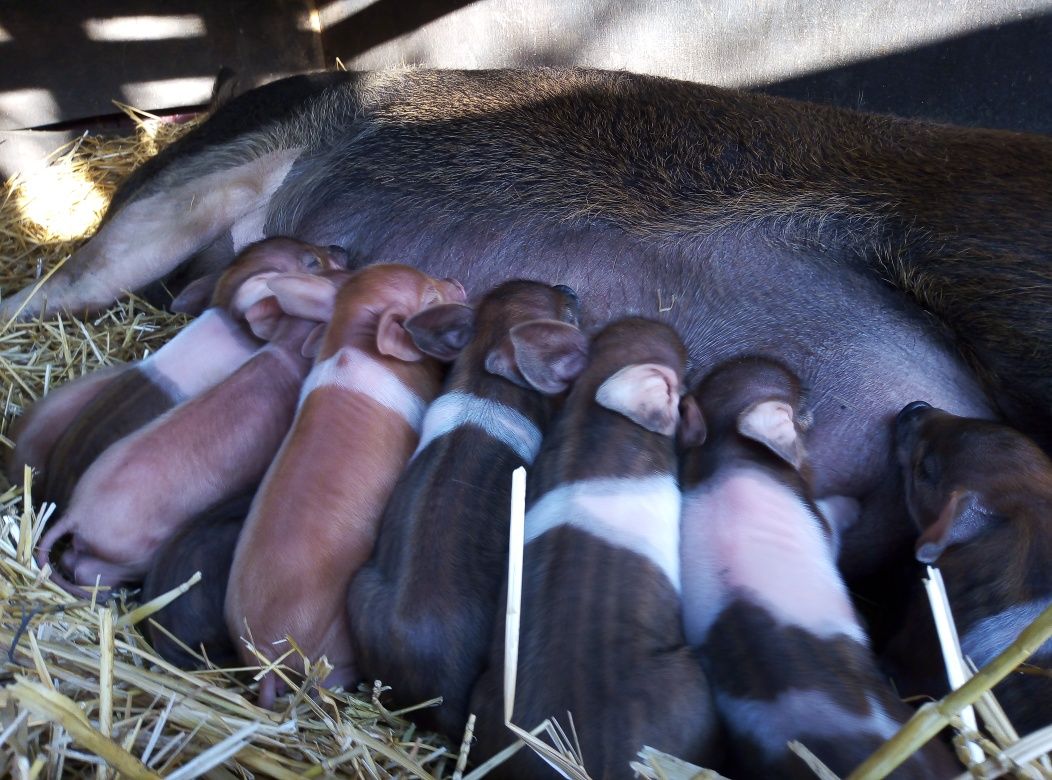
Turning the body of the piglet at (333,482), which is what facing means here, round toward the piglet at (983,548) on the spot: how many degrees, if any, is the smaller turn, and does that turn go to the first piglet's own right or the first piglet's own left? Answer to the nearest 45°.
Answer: approximately 90° to the first piglet's own right

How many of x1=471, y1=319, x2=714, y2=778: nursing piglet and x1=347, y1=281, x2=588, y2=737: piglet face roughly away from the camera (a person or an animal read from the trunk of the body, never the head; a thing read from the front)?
2

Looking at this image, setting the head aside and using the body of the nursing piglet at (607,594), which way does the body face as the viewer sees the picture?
away from the camera

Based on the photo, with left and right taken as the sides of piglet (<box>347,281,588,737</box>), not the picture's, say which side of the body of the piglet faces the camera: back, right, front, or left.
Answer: back

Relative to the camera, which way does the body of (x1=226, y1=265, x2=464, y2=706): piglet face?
away from the camera

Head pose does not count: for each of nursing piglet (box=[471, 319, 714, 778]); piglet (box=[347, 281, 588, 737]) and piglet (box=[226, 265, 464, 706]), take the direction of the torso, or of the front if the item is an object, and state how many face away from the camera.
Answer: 3

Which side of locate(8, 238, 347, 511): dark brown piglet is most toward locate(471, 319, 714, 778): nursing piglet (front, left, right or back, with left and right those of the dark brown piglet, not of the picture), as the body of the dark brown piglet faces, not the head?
right

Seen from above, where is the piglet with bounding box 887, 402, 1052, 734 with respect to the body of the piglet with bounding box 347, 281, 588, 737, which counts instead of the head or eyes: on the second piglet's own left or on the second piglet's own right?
on the second piglet's own right

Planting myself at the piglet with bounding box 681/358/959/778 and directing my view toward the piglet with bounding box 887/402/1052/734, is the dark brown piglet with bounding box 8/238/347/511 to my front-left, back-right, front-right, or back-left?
back-left

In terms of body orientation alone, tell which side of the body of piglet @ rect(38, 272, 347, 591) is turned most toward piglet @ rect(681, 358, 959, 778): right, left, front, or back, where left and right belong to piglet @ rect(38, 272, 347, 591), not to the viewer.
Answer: right

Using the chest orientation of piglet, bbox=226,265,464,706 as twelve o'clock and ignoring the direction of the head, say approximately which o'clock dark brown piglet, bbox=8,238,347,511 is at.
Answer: The dark brown piglet is roughly at 11 o'clock from the piglet.
